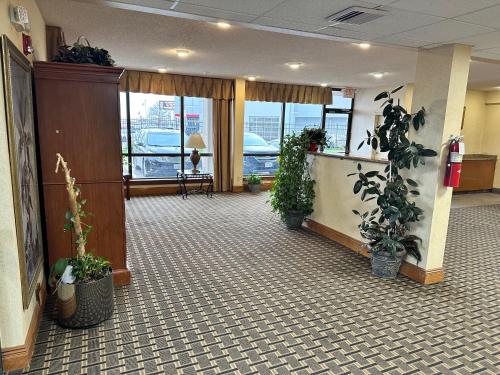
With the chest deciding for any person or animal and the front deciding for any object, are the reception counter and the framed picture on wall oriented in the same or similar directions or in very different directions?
very different directions

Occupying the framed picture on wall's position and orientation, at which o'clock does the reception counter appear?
The reception counter is roughly at 12 o'clock from the framed picture on wall.

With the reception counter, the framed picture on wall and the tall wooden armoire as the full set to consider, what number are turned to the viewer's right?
2

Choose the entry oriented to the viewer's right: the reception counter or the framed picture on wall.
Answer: the framed picture on wall

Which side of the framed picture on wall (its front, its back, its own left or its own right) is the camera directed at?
right

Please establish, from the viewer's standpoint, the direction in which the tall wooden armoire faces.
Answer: facing to the right of the viewer

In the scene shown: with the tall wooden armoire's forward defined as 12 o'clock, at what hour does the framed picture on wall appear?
The framed picture on wall is roughly at 4 o'clock from the tall wooden armoire.

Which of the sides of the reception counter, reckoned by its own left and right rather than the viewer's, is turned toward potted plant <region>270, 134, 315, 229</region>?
front

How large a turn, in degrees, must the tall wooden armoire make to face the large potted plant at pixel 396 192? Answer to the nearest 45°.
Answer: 0° — it already faces it

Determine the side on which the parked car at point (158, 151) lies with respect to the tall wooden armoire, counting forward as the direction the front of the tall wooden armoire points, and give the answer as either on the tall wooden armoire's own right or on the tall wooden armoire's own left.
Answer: on the tall wooden armoire's own left

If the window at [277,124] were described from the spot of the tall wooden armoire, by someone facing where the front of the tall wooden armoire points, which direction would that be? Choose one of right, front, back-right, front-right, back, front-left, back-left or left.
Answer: front-left
